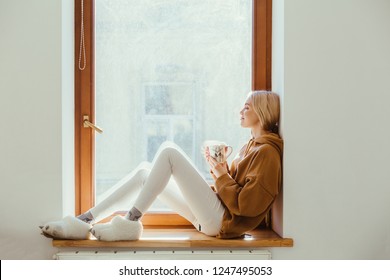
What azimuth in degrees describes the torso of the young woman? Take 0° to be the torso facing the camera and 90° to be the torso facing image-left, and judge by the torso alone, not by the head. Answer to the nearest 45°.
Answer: approximately 90°

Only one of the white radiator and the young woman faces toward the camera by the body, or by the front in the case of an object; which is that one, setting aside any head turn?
the white radiator

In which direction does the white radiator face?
toward the camera

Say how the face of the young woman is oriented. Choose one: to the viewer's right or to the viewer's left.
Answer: to the viewer's left

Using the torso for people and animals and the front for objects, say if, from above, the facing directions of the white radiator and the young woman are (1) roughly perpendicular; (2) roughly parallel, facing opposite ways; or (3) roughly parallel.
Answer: roughly perpendicular
